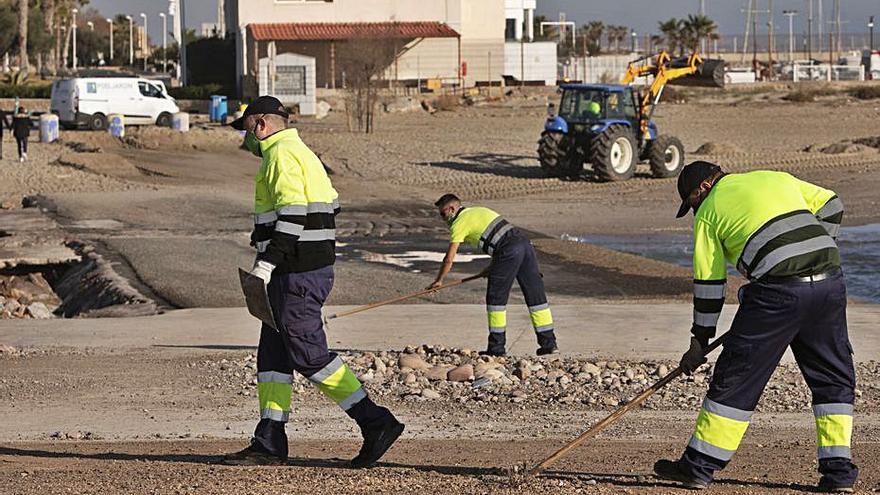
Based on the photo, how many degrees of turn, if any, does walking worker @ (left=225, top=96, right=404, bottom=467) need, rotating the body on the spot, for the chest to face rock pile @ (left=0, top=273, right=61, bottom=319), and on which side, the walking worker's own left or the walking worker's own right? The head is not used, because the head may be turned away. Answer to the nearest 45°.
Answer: approximately 90° to the walking worker's own right

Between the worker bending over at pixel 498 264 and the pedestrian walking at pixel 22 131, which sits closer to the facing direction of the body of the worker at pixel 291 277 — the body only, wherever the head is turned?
the pedestrian walking

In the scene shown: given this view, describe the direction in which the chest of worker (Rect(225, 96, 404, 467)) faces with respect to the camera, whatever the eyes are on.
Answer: to the viewer's left

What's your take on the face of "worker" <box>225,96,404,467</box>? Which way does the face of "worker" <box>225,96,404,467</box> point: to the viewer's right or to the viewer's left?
to the viewer's left

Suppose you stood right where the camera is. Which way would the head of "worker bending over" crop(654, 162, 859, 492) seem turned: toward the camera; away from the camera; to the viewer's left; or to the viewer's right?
to the viewer's left

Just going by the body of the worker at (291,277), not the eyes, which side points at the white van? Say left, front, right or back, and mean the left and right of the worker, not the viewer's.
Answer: right

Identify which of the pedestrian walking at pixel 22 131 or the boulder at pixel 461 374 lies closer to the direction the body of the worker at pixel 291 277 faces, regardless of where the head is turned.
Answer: the pedestrian walking

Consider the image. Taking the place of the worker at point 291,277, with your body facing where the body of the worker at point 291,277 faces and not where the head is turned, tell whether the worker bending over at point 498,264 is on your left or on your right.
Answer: on your right

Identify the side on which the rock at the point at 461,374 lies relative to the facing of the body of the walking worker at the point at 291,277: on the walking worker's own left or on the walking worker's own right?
on the walking worker's own right

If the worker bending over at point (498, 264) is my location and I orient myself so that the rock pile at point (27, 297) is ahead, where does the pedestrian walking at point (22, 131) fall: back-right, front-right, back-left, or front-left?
front-right

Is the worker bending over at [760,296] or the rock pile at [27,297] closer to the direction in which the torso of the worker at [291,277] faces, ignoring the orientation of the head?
the rock pile
